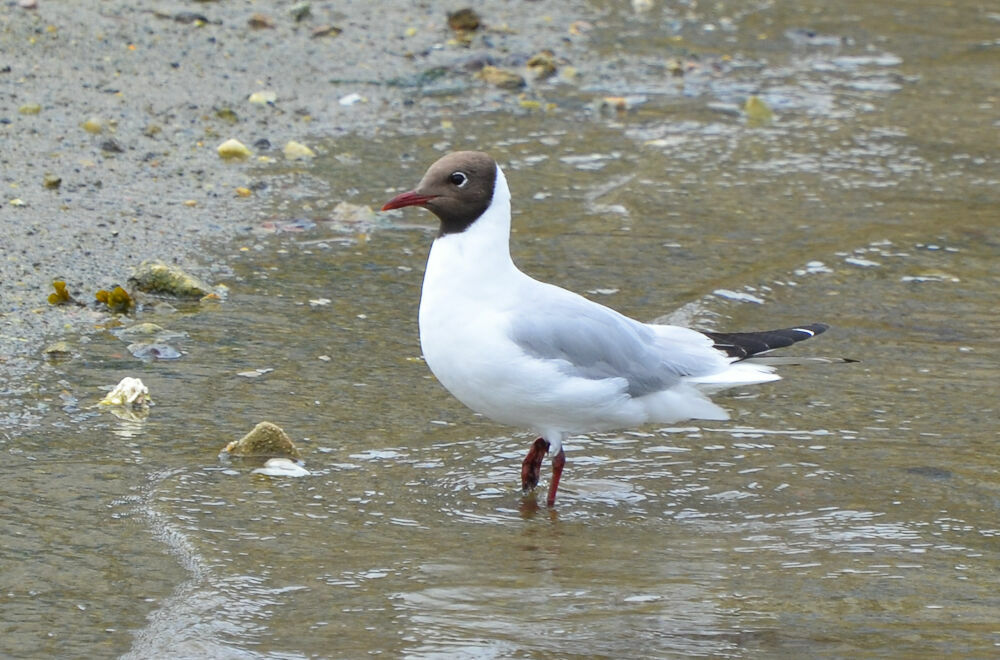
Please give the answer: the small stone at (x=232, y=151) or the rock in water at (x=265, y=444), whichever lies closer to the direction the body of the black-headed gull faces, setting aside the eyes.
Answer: the rock in water

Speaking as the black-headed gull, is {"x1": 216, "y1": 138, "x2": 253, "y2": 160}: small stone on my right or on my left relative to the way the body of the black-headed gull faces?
on my right

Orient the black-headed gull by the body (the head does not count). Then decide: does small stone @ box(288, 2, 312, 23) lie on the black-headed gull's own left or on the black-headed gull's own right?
on the black-headed gull's own right

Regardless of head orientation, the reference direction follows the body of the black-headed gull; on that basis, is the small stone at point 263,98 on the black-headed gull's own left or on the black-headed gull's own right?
on the black-headed gull's own right

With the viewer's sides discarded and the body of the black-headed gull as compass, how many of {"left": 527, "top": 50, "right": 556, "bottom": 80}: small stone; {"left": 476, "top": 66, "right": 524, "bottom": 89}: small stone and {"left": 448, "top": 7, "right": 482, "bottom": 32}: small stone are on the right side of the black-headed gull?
3

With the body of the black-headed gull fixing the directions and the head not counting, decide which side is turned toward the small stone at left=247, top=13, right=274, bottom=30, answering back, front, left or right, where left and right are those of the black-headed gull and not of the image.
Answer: right

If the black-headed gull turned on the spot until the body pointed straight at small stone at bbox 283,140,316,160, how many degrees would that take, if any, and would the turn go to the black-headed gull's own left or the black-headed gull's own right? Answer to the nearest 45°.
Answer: approximately 90° to the black-headed gull's own right

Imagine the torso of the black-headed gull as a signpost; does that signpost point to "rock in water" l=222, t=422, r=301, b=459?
yes

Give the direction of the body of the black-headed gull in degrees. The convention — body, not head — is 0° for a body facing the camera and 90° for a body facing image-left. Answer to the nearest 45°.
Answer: approximately 90°

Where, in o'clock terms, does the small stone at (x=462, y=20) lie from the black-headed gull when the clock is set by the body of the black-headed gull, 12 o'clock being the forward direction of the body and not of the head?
The small stone is roughly at 3 o'clock from the black-headed gull.
